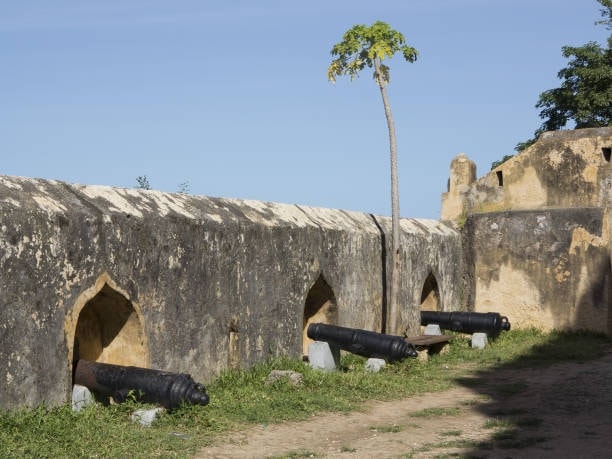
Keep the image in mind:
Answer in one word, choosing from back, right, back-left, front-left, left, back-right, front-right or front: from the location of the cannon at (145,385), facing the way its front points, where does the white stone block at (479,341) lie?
right

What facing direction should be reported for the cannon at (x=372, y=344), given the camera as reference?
facing away from the viewer and to the left of the viewer

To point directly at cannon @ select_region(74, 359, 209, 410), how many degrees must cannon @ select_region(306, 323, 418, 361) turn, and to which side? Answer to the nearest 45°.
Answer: approximately 90° to its left

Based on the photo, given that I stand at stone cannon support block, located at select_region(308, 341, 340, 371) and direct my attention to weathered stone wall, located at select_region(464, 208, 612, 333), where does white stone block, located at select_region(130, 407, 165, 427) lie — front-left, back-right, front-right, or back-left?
back-right

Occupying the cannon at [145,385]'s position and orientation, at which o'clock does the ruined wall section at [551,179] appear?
The ruined wall section is roughly at 3 o'clock from the cannon.

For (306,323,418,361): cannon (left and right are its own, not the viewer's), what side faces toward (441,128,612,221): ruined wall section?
right

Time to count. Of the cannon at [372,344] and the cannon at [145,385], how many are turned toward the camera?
0

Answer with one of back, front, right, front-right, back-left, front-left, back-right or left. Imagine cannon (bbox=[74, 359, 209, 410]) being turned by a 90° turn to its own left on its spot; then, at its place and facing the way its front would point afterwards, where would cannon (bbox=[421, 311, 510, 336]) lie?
back

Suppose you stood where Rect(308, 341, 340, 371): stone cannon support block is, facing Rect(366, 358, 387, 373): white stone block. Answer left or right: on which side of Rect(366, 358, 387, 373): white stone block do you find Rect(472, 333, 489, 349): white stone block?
left

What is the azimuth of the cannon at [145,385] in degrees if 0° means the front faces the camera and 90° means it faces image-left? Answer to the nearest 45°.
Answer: approximately 135°

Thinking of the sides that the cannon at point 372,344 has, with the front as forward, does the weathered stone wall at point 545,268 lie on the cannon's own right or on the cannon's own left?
on the cannon's own right

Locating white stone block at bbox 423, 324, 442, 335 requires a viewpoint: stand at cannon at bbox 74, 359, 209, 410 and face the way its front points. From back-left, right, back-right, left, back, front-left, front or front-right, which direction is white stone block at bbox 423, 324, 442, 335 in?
right

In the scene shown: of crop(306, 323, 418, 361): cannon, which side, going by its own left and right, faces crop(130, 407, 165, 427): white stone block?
left
